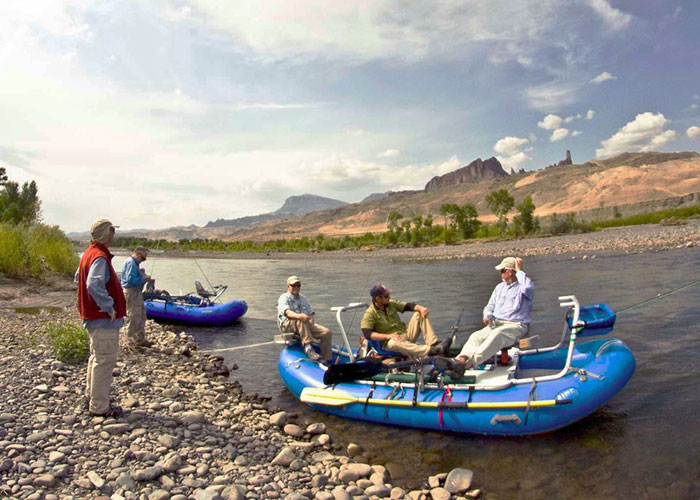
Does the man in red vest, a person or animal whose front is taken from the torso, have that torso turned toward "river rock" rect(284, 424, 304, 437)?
yes

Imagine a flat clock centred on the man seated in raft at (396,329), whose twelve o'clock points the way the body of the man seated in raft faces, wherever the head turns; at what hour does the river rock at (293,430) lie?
The river rock is roughly at 3 o'clock from the man seated in raft.

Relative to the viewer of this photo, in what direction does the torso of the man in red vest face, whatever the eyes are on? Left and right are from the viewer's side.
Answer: facing to the right of the viewer

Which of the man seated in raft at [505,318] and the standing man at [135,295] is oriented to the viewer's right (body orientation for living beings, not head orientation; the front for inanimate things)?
the standing man

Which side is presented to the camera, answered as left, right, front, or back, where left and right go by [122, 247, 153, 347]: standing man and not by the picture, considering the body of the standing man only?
right

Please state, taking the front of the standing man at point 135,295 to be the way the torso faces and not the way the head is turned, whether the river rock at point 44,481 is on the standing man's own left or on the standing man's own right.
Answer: on the standing man's own right

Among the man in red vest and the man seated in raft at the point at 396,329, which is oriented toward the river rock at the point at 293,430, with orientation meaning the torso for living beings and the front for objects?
the man in red vest

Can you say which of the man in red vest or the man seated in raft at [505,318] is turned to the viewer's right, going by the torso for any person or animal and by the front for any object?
the man in red vest

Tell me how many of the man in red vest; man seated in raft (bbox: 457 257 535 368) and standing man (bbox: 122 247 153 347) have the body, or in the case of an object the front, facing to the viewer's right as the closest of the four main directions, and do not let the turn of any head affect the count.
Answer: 2

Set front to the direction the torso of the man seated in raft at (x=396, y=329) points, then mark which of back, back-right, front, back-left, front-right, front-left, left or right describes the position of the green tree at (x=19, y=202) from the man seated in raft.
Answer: back

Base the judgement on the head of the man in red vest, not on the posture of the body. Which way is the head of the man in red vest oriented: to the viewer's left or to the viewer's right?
to the viewer's right

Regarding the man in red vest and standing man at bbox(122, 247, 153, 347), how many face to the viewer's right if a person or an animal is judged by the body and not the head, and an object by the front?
2

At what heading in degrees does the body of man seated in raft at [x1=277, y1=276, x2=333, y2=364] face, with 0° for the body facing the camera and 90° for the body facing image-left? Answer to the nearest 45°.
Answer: approximately 315°

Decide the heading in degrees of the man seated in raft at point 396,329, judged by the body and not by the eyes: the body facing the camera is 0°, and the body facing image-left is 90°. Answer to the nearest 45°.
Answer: approximately 315°

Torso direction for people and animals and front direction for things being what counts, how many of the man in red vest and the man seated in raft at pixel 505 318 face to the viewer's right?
1
